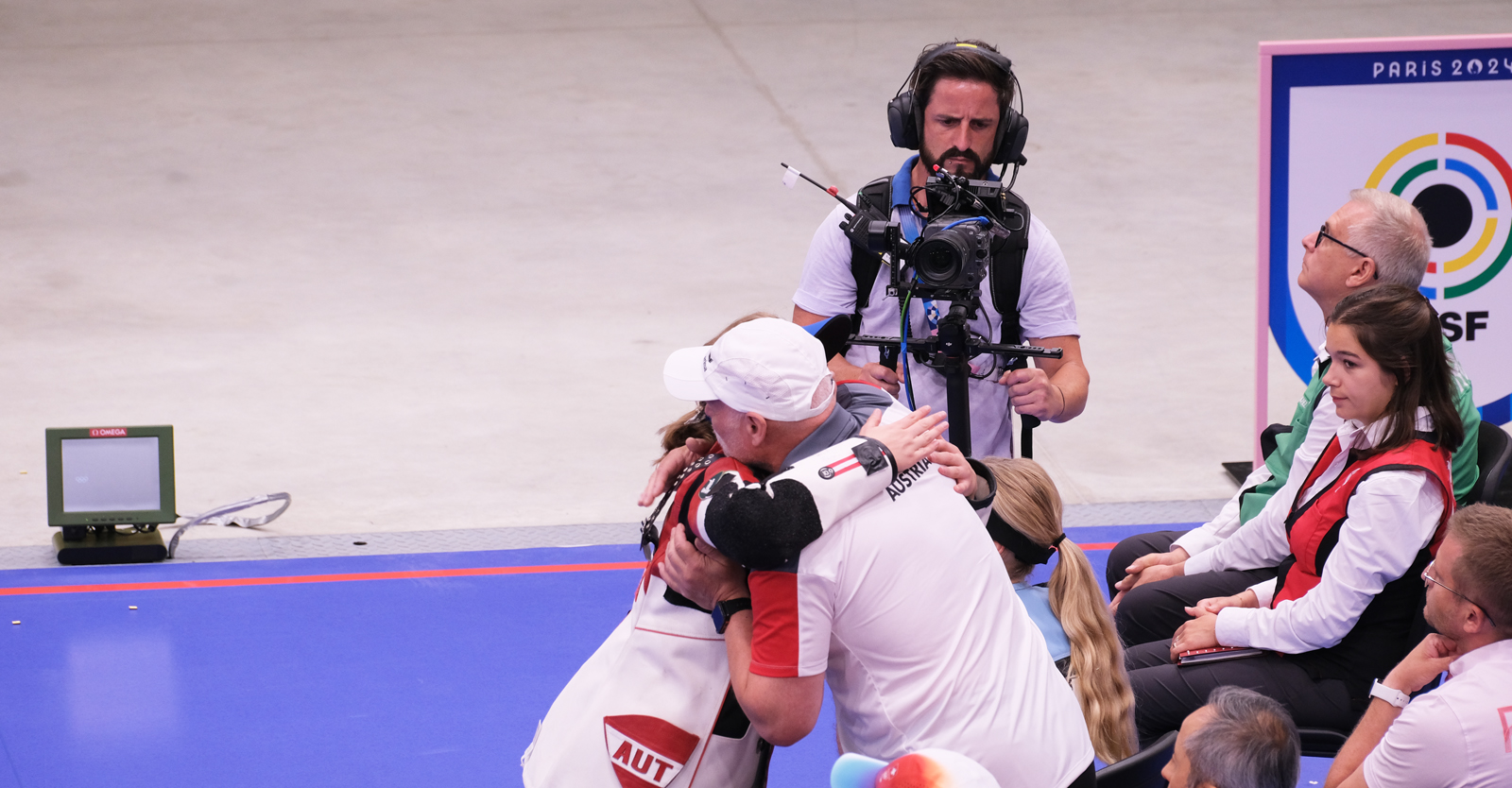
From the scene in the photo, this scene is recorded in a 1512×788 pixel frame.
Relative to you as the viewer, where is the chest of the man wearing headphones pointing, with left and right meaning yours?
facing the viewer

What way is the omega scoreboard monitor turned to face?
toward the camera

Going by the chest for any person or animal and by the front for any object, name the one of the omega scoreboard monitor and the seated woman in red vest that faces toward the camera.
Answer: the omega scoreboard monitor

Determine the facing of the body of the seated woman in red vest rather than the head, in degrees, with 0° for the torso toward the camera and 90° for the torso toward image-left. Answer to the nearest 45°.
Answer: approximately 90°

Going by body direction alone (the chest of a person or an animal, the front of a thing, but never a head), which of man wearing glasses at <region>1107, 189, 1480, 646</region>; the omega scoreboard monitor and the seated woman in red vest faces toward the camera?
the omega scoreboard monitor

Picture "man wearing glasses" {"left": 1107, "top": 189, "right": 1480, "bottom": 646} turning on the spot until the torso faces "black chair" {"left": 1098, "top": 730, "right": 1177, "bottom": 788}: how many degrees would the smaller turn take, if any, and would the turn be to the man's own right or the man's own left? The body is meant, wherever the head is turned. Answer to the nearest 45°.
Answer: approximately 90° to the man's own left

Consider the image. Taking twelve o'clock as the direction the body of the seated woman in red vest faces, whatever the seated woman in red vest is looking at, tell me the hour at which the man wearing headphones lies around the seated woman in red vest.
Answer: The man wearing headphones is roughly at 1 o'clock from the seated woman in red vest.

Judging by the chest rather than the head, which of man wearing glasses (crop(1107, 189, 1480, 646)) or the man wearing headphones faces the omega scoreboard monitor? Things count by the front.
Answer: the man wearing glasses

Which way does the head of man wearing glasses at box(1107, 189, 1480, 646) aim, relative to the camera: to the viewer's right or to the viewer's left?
to the viewer's left

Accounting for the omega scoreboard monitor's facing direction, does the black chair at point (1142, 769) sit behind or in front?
in front

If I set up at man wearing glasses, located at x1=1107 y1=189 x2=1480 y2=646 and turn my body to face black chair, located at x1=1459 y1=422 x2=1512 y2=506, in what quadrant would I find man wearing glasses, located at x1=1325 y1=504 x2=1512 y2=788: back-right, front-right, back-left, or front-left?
front-right

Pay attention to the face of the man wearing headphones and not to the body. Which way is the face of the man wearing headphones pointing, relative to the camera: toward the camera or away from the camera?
toward the camera

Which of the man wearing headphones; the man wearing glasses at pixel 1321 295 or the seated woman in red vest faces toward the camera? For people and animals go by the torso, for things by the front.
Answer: the man wearing headphones

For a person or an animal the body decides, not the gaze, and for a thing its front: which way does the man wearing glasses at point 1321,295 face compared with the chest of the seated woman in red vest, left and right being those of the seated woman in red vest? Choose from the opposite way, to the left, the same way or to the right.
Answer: the same way

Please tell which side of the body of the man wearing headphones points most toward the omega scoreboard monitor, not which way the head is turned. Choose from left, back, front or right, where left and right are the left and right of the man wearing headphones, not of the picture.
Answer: right

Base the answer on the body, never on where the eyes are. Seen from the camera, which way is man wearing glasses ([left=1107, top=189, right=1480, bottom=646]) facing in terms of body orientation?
to the viewer's left

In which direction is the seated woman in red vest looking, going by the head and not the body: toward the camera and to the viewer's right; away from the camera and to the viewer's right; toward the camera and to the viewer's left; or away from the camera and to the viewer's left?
toward the camera and to the viewer's left

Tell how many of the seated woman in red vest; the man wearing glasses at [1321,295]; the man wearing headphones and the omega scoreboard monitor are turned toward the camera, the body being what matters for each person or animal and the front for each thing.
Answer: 2
